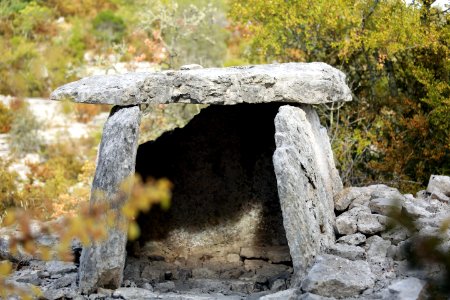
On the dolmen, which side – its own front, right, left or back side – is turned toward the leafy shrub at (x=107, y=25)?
back

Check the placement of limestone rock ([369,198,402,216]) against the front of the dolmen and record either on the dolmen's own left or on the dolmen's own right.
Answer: on the dolmen's own left

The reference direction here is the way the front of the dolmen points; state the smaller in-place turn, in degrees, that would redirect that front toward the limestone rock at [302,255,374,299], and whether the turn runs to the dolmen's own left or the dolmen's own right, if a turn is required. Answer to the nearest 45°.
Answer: approximately 45° to the dolmen's own left

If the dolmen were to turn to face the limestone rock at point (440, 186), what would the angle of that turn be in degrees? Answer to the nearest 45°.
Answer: approximately 90° to its left

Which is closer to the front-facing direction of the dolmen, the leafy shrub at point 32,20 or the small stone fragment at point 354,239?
the small stone fragment

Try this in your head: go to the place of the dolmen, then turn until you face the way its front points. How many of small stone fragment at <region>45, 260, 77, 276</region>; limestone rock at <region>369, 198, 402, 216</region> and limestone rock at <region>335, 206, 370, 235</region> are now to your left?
2

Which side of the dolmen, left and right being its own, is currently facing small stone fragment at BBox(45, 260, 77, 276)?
right

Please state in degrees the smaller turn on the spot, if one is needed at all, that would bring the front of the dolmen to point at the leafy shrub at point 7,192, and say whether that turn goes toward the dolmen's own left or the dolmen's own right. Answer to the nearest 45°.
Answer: approximately 135° to the dolmen's own right

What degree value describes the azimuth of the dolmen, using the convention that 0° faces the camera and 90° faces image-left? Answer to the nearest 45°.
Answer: approximately 0°

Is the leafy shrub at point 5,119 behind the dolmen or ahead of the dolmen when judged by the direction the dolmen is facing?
behind

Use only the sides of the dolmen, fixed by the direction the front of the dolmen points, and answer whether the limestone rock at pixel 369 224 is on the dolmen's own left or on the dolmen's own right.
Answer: on the dolmen's own left

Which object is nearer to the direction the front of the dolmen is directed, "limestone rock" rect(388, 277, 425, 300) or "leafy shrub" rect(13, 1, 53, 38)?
the limestone rock
